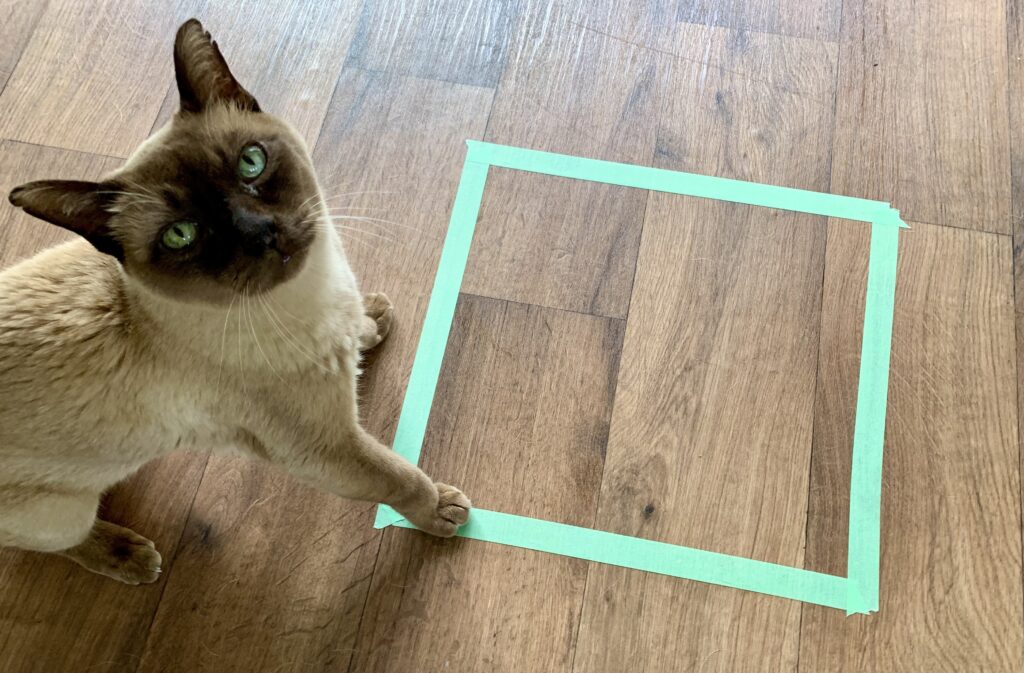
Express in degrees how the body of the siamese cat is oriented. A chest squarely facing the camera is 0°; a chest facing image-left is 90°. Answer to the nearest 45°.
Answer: approximately 270°

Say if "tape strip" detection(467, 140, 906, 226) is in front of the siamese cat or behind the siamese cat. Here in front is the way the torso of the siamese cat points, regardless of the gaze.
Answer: in front

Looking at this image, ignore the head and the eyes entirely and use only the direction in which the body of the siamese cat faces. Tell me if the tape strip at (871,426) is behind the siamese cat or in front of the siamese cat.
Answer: in front
